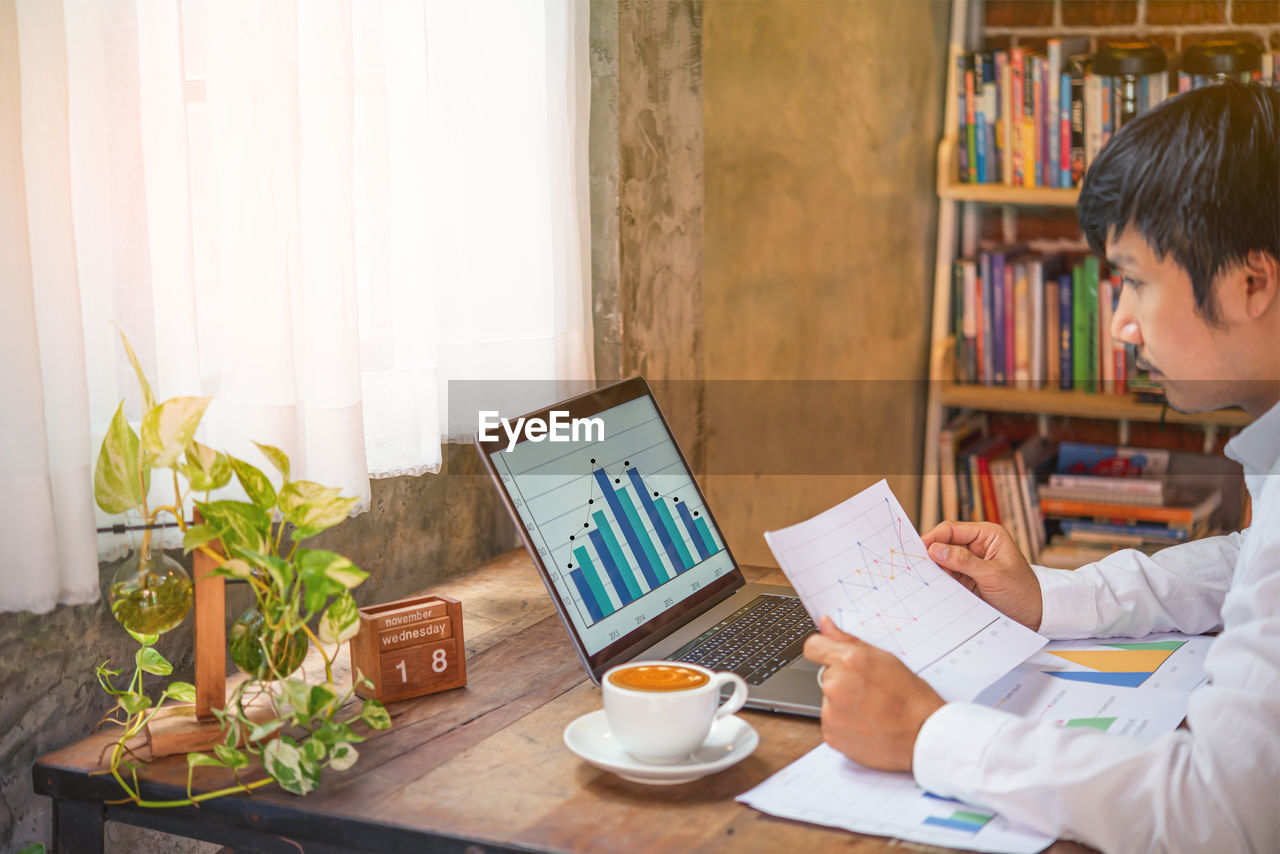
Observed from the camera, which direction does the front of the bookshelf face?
facing the viewer

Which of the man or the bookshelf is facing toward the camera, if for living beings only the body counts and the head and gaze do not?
the bookshelf

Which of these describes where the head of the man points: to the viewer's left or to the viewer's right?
to the viewer's left

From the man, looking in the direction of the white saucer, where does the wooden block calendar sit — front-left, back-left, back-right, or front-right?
front-right

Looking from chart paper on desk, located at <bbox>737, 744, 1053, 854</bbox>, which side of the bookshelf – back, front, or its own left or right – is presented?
front

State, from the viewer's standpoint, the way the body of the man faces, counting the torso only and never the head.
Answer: to the viewer's left

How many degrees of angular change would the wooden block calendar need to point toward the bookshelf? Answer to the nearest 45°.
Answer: approximately 90° to its left

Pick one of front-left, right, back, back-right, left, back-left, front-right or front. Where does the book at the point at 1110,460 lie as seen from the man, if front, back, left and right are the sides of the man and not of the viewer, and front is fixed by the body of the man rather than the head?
right

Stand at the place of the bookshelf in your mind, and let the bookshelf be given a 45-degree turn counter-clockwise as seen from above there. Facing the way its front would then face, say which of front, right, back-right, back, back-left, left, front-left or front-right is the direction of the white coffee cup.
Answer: front-right
